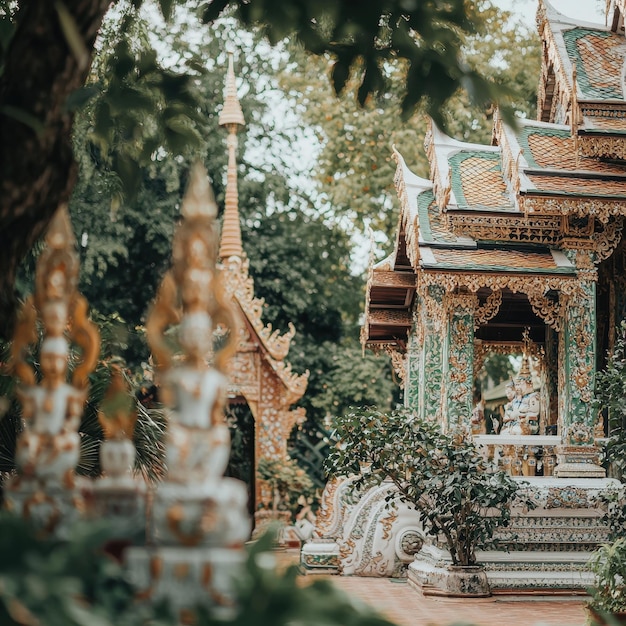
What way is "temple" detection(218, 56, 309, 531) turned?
toward the camera

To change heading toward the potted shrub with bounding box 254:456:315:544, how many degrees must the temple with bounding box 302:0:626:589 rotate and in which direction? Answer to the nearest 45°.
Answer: approximately 90° to its right

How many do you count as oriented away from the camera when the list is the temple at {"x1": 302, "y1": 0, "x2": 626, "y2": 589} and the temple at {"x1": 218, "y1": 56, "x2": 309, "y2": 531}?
0

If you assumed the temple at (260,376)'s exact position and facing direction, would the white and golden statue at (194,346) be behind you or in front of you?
in front

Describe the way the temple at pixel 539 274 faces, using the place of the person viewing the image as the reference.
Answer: facing the viewer and to the left of the viewer

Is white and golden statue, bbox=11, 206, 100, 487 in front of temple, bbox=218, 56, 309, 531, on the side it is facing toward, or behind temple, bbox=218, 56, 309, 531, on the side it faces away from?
in front

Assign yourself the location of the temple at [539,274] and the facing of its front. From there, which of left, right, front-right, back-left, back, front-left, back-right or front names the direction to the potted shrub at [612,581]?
front-left

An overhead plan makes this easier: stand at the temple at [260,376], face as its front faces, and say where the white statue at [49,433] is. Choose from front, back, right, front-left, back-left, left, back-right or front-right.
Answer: front
